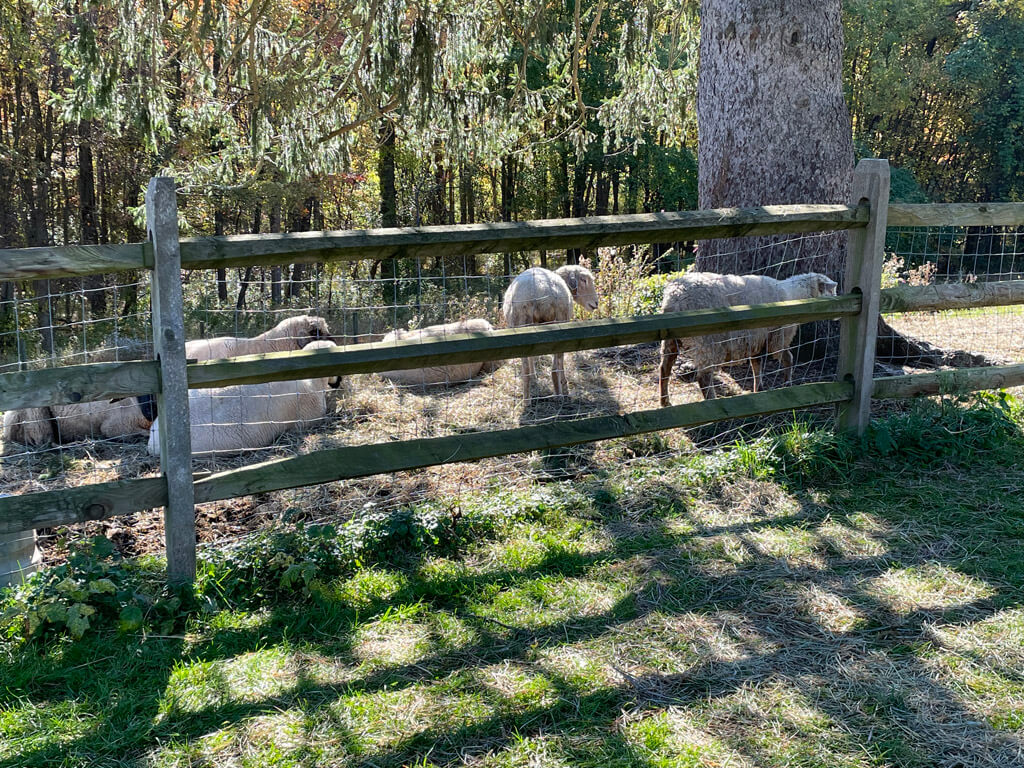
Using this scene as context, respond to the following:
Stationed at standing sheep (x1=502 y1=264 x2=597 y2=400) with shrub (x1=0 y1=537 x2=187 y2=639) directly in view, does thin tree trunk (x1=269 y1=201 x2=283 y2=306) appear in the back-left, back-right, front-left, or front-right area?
back-right

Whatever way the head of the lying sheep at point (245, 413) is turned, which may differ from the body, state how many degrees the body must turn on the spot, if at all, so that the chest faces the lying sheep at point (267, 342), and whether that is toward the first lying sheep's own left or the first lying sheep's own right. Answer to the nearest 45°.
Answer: approximately 90° to the first lying sheep's own left

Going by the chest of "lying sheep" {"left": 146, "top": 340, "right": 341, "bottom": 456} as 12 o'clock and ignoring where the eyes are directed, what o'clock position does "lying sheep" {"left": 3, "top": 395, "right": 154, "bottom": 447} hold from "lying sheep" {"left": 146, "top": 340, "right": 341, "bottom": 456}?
"lying sheep" {"left": 3, "top": 395, "right": 154, "bottom": 447} is roughly at 7 o'clock from "lying sheep" {"left": 146, "top": 340, "right": 341, "bottom": 456}.

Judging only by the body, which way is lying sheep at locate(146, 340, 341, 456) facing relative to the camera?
to the viewer's right

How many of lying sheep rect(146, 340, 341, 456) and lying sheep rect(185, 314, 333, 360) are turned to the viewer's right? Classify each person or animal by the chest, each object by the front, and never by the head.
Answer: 2

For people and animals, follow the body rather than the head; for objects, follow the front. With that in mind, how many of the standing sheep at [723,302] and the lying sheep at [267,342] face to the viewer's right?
2

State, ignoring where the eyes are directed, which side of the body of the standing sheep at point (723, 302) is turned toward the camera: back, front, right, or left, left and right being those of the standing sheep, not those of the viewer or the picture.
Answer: right

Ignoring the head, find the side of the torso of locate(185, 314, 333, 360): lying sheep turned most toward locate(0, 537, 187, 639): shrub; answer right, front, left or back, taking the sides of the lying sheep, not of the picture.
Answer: right

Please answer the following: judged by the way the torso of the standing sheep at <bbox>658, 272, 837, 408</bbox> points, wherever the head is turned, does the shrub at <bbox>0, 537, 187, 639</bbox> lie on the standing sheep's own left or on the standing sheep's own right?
on the standing sheep's own right

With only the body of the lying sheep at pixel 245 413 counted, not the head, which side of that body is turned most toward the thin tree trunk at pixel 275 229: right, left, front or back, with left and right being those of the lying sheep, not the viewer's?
left

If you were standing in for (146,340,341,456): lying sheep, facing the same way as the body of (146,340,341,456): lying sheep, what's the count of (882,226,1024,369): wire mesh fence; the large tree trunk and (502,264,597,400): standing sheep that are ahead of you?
3

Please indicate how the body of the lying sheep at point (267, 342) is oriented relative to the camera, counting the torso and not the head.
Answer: to the viewer's right

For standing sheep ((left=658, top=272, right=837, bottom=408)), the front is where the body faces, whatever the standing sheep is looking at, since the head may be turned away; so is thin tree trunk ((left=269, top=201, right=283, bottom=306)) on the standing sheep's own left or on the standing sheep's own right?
on the standing sheep's own left
